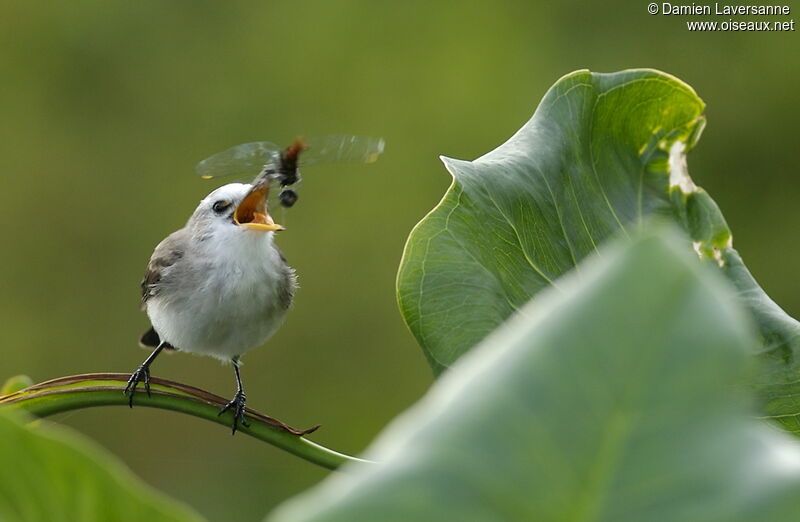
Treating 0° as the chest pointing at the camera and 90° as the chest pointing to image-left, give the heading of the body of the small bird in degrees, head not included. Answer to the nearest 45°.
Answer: approximately 315°
